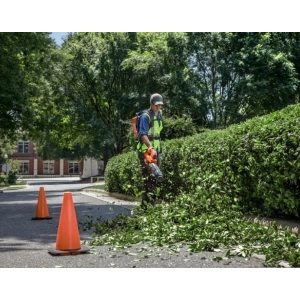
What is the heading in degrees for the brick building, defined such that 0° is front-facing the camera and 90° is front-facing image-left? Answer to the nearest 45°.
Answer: approximately 0°

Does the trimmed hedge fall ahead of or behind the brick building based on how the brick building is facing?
ahead

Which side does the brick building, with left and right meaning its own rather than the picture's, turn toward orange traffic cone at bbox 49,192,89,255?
front
